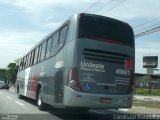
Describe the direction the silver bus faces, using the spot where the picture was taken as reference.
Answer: facing away from the viewer and to the left of the viewer
